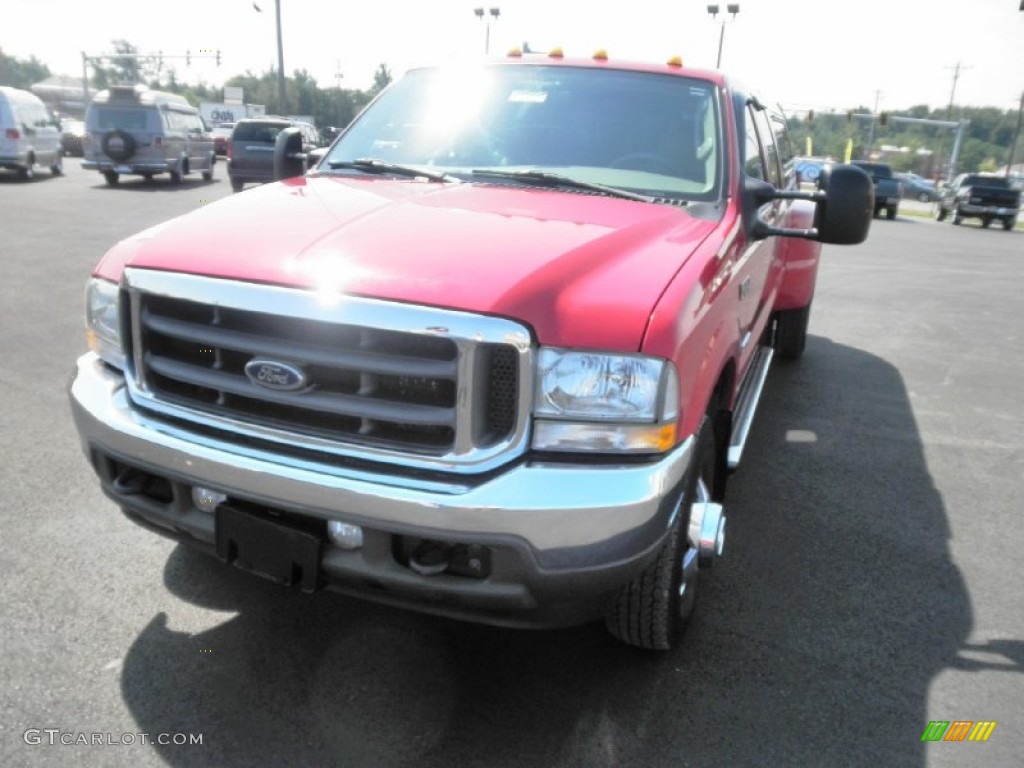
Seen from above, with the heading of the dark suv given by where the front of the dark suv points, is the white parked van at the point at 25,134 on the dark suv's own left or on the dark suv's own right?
on the dark suv's own left

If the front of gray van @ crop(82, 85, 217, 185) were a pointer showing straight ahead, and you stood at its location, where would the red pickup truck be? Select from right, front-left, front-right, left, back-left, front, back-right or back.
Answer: back-right

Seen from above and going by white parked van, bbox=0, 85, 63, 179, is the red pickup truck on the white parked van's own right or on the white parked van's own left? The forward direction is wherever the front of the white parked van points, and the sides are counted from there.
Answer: on the white parked van's own right

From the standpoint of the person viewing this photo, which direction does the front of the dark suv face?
facing away from the viewer and to the right of the viewer

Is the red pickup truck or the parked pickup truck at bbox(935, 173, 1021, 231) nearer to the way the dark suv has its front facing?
the parked pickup truck

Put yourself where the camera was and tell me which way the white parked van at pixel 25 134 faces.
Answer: facing away from the viewer and to the right of the viewer

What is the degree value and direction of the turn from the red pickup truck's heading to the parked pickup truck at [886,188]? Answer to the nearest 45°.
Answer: approximately 180°

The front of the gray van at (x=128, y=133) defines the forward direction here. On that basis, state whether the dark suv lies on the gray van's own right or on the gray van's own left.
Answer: on the gray van's own right

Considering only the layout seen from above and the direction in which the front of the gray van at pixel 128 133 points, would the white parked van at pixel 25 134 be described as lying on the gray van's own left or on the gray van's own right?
on the gray van's own left

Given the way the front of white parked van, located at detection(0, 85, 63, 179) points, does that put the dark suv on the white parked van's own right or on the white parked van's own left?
on the white parked van's own right
